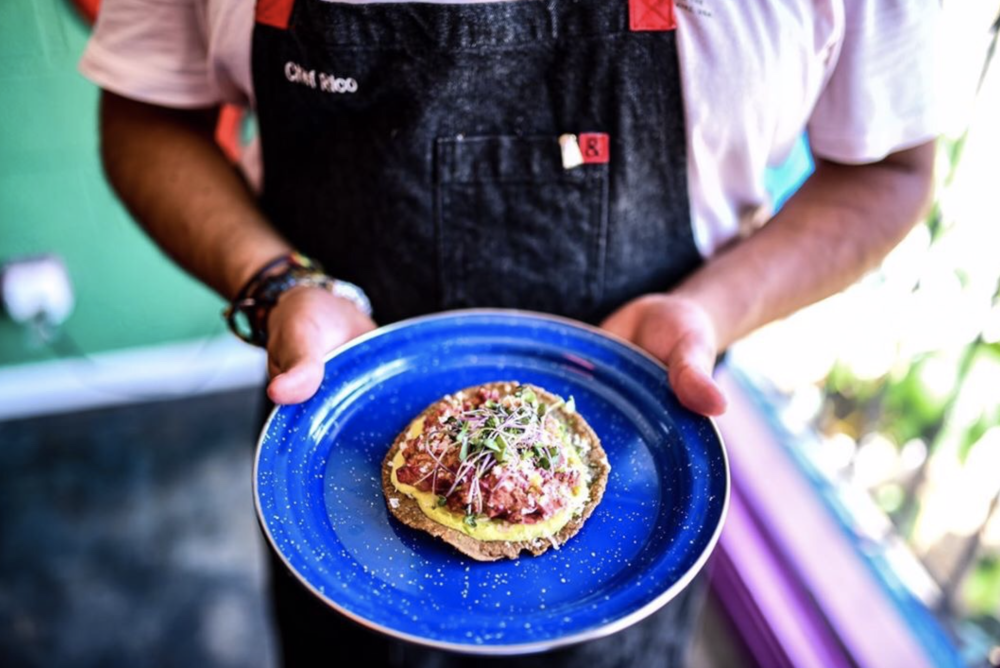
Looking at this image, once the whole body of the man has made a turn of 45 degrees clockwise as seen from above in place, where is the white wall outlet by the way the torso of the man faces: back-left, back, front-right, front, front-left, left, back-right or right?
right

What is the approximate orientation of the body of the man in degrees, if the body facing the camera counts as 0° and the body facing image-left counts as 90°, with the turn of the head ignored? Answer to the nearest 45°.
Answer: approximately 0°
